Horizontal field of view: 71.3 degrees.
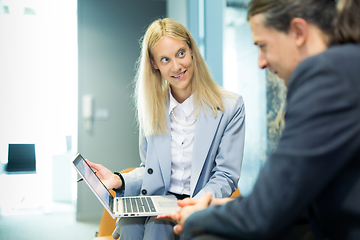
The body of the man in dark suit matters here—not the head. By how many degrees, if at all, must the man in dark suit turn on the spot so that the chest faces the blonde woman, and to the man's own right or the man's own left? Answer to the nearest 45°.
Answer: approximately 45° to the man's own right

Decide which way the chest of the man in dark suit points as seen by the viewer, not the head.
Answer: to the viewer's left
